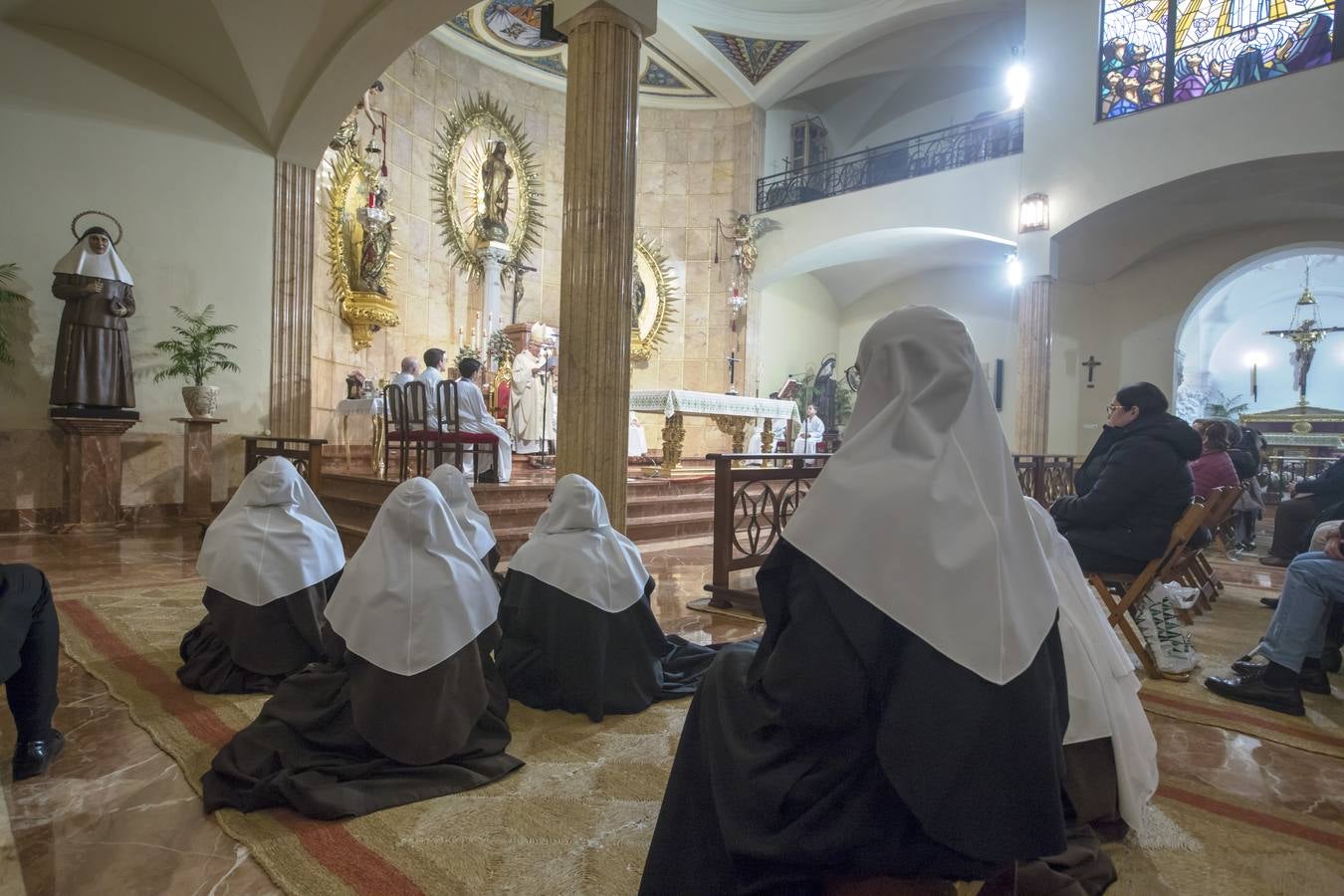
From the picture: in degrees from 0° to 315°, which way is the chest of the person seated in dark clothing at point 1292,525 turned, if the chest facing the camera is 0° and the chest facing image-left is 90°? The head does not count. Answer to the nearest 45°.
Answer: approximately 90°

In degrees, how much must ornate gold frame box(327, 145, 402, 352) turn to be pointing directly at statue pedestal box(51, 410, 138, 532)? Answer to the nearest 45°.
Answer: approximately 90° to its right

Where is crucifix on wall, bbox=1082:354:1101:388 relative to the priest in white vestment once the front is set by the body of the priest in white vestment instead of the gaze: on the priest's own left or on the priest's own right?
on the priest's own left

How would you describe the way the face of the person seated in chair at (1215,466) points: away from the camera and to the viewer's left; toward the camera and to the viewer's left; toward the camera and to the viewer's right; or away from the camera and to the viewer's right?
away from the camera and to the viewer's left

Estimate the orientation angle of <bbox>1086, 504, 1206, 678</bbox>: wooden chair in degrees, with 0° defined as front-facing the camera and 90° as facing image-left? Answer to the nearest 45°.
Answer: approximately 90°

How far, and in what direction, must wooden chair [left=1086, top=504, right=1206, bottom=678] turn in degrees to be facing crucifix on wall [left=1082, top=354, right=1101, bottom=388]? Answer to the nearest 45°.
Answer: approximately 90° to its right

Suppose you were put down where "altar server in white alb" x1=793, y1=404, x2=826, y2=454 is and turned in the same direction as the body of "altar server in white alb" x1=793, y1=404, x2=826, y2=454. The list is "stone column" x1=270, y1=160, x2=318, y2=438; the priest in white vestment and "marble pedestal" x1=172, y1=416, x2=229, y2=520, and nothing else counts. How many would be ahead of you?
3

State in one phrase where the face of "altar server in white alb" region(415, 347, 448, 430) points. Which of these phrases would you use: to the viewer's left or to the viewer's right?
to the viewer's right

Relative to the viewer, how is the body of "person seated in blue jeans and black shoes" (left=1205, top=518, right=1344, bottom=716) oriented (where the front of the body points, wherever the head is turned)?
to the viewer's left

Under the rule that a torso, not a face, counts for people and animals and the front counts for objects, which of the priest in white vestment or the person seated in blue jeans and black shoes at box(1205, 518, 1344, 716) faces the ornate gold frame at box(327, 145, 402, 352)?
the person seated in blue jeans and black shoes
